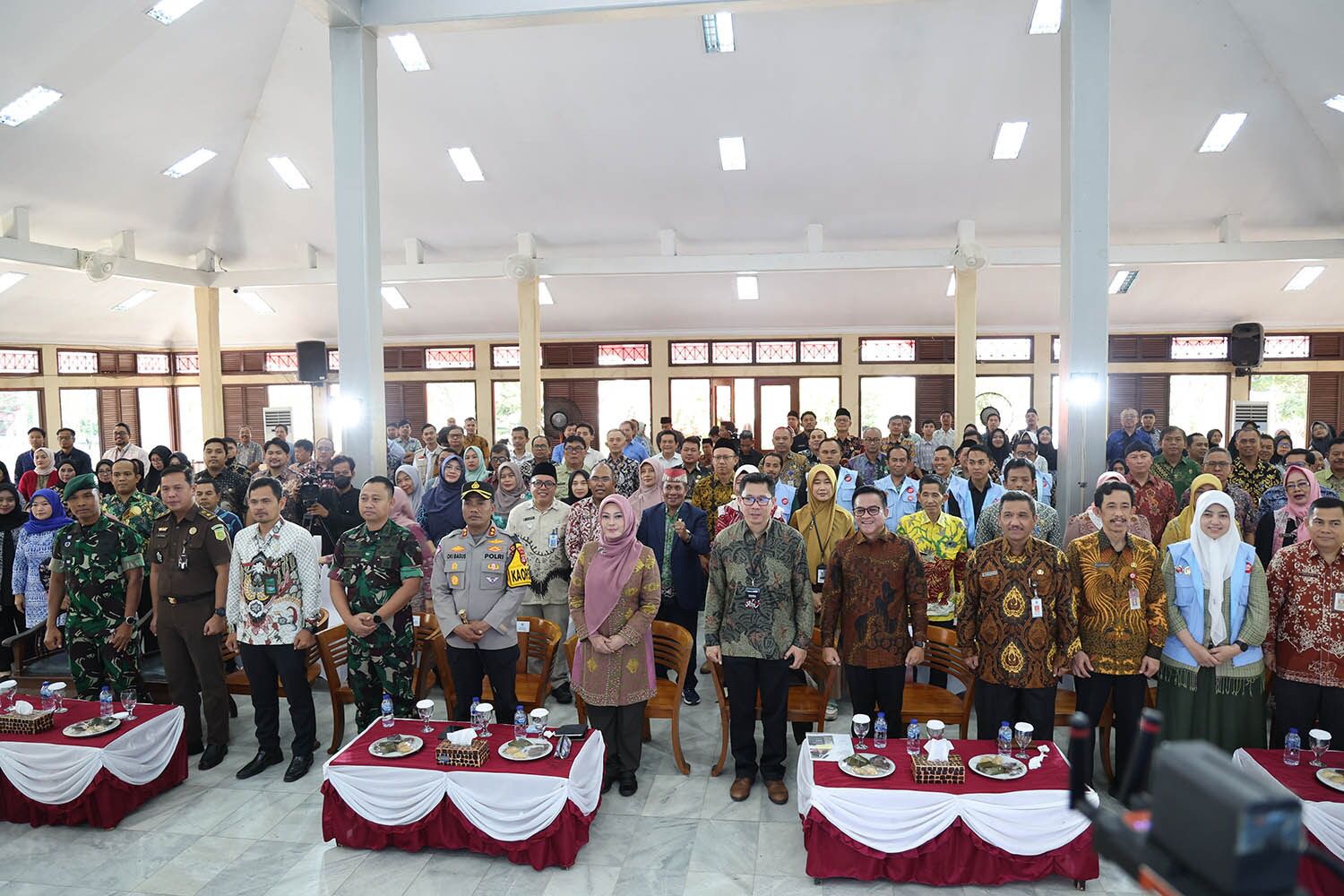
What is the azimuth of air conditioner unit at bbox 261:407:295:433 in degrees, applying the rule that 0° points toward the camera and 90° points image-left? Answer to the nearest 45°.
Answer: approximately 0°

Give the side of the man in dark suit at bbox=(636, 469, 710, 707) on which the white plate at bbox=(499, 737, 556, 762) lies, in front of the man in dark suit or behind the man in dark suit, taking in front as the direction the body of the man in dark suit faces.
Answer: in front

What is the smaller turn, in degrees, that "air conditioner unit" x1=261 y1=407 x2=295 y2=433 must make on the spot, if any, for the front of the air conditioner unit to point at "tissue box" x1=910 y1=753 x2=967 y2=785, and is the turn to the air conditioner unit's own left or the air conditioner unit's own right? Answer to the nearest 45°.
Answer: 0° — it already faces it

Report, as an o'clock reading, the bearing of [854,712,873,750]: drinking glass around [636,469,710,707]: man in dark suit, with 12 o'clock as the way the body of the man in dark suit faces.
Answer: The drinking glass is roughly at 11 o'clock from the man in dark suit.

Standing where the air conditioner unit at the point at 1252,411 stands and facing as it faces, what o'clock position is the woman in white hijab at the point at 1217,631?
The woman in white hijab is roughly at 12 o'clock from the air conditioner unit.

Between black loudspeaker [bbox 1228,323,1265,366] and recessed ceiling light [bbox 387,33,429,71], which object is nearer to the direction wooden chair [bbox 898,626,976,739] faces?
the recessed ceiling light
